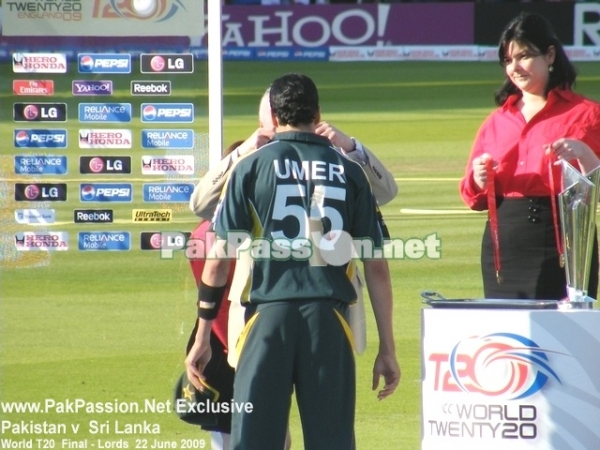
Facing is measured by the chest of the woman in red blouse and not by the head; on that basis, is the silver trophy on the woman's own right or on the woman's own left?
on the woman's own left

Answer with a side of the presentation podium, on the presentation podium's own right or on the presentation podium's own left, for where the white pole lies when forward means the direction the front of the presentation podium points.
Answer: on the presentation podium's own right

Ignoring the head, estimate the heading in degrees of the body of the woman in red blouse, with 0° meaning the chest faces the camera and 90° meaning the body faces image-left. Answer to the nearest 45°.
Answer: approximately 45°

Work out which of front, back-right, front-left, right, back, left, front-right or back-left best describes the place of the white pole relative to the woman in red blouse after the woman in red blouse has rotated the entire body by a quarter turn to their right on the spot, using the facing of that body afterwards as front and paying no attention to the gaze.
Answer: front-left

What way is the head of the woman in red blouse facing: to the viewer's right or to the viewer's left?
to the viewer's left

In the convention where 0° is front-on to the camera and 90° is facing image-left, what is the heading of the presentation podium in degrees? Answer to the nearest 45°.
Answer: approximately 0°
